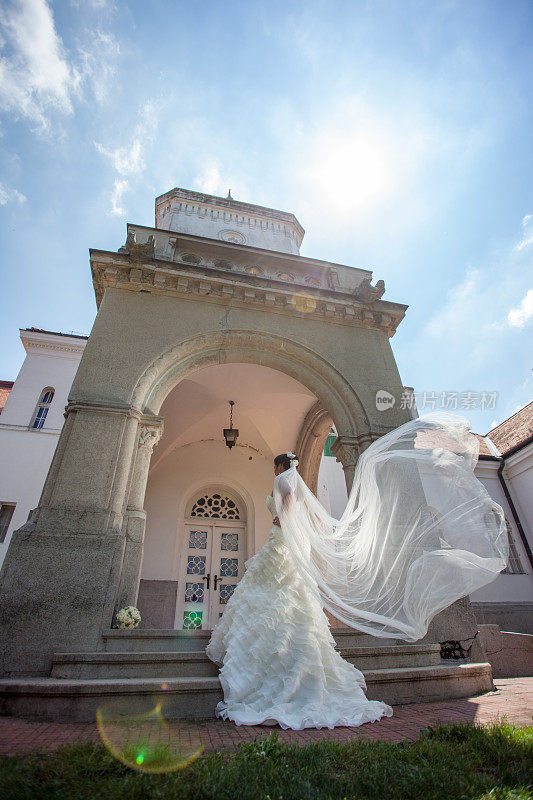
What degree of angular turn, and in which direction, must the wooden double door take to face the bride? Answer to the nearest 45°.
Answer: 0° — it already faces them

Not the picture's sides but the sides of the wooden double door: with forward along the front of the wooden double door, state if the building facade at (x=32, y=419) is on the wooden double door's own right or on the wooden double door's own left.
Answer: on the wooden double door's own right

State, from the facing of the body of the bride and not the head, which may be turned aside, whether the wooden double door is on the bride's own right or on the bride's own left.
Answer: on the bride's own right

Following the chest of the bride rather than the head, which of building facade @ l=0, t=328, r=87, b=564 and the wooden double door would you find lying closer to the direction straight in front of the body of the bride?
the building facade

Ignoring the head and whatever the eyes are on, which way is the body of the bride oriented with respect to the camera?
to the viewer's left

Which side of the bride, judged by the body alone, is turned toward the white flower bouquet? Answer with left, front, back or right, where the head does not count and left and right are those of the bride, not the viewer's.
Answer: front

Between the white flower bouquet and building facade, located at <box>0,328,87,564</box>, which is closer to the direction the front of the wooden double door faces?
the white flower bouquet

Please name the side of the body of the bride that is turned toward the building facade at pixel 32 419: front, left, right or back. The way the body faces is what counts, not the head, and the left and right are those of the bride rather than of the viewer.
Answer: front

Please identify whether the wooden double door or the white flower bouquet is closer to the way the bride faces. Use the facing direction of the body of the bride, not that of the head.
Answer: the white flower bouquet

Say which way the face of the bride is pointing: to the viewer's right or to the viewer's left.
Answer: to the viewer's left

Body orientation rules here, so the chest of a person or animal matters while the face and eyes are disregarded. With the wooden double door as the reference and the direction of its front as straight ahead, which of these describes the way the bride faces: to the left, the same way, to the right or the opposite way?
to the right

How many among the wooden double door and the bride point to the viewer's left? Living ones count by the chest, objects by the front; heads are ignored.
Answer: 1
